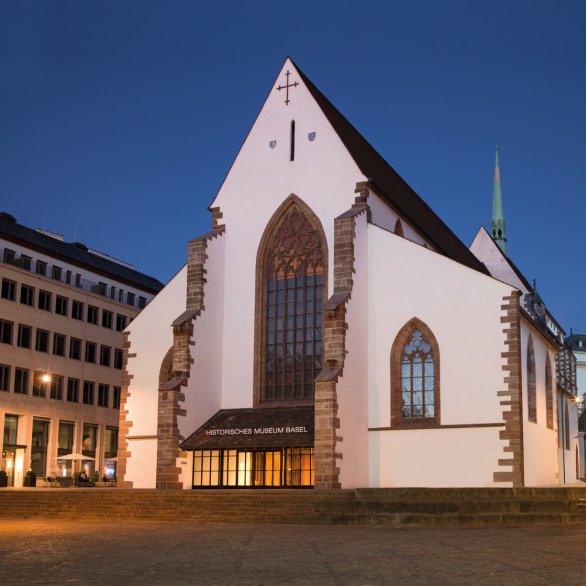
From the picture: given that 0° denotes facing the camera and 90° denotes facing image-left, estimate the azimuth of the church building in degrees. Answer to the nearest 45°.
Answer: approximately 45°
